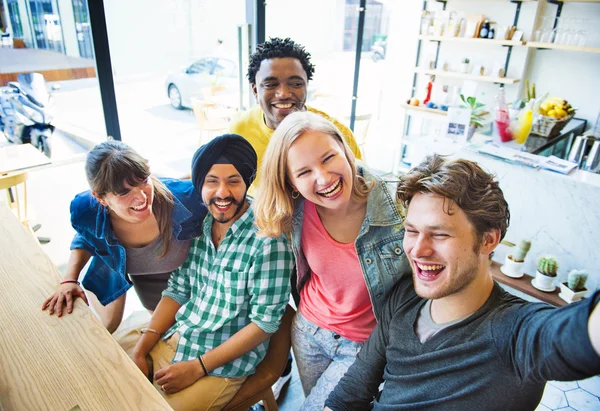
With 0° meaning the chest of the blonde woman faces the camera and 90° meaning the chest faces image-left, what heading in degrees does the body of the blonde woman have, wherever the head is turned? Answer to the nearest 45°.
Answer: approximately 0°

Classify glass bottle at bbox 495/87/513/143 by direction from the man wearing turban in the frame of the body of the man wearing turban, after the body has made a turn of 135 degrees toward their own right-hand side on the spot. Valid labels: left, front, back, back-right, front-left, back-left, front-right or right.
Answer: front-right

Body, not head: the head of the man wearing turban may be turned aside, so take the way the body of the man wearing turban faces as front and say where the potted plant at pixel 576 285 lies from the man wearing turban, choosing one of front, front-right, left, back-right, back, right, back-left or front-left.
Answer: back-left

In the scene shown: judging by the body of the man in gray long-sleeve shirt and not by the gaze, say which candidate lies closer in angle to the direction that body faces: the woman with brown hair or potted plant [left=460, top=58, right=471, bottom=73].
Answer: the woman with brown hair

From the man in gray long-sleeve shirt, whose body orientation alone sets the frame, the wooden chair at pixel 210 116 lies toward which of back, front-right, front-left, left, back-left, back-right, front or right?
right

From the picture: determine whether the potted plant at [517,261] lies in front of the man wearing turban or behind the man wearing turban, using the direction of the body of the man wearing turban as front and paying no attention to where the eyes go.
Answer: behind

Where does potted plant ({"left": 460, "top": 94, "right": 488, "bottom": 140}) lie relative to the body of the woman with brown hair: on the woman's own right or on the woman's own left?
on the woman's own left

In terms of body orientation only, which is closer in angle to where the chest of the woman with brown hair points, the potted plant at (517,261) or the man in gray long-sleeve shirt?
the man in gray long-sleeve shirt
